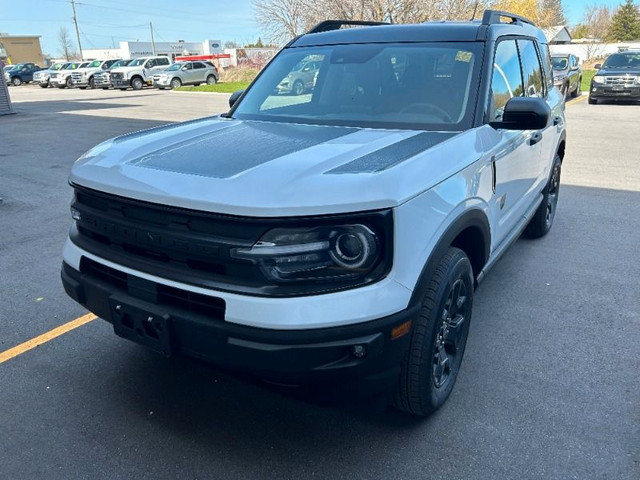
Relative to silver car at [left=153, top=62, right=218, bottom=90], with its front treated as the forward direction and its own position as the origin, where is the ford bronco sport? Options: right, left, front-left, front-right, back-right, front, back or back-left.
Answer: front-left

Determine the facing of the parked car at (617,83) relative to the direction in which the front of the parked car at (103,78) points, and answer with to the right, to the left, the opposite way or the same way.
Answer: the same way

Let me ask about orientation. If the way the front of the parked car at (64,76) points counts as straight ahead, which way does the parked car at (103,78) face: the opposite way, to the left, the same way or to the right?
the same way

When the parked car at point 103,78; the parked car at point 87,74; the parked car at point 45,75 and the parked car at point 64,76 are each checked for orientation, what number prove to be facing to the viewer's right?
0

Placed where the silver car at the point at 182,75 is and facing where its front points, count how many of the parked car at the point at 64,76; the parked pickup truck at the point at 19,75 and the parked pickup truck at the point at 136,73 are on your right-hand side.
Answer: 3

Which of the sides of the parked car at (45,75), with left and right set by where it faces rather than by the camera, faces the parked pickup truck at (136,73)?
left

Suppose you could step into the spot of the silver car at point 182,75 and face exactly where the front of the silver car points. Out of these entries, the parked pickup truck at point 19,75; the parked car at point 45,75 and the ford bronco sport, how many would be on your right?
2

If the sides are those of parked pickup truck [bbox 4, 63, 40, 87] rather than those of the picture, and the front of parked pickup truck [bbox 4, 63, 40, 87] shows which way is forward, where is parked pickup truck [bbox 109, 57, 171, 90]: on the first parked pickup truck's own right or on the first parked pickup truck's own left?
on the first parked pickup truck's own left

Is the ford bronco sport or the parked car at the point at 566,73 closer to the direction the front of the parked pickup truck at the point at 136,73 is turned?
the ford bronco sport

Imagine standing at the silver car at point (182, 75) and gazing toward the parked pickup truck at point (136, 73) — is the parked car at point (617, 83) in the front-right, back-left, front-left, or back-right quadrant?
back-left

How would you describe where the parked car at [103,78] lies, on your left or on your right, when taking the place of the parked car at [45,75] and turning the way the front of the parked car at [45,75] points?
on your left

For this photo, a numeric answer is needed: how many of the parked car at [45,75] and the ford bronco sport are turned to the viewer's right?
0

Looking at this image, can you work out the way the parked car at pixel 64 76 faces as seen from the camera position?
facing the viewer and to the left of the viewer

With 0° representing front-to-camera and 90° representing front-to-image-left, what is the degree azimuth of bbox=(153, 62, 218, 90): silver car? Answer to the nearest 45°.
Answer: approximately 45°

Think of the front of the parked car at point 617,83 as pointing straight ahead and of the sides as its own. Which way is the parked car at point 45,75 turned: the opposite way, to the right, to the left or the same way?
the same way

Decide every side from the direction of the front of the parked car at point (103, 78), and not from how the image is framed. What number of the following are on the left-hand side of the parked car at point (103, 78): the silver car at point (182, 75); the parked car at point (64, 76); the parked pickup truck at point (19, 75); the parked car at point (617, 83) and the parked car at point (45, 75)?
2

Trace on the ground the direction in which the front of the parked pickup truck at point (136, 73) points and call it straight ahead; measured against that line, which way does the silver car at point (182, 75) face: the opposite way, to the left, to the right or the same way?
the same way

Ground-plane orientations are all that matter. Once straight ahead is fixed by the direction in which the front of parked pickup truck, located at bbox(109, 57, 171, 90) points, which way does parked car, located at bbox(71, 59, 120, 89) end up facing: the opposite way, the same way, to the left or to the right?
the same way

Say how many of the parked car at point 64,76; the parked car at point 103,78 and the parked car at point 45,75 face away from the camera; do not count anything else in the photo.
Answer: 0

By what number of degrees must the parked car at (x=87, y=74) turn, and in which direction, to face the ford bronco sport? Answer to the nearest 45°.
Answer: approximately 45° to its left

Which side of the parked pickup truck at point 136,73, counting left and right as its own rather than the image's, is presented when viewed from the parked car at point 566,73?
left

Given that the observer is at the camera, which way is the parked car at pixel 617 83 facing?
facing the viewer

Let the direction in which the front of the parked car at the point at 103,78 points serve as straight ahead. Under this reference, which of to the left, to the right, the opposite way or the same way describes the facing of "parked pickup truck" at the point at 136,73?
the same way
